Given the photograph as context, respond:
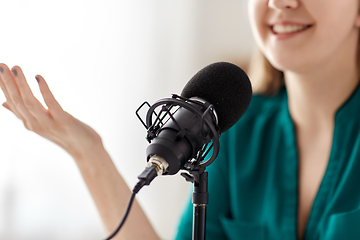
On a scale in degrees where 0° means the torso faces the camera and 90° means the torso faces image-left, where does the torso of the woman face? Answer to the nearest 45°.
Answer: approximately 0°

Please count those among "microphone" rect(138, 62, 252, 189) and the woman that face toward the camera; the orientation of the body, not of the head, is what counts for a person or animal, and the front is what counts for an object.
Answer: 1

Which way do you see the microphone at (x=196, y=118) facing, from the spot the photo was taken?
facing away from the viewer and to the right of the viewer
